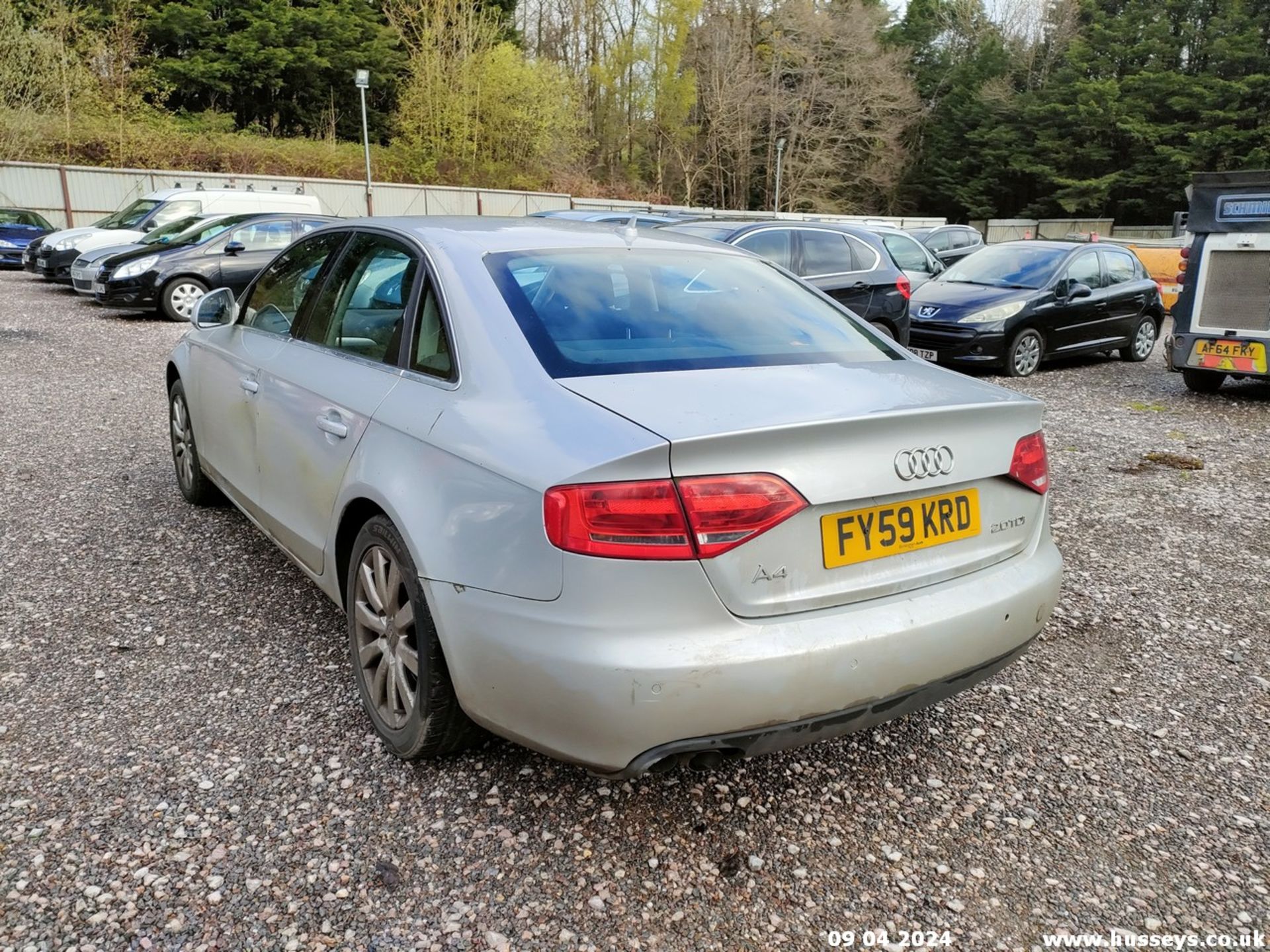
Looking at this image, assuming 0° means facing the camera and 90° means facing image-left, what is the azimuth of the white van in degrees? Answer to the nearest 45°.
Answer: approximately 45°

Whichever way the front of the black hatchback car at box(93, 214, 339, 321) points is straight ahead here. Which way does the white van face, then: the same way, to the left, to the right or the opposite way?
the same way

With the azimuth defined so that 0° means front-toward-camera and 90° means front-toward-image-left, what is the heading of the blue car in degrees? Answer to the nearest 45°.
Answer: approximately 45°

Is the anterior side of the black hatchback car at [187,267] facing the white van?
no

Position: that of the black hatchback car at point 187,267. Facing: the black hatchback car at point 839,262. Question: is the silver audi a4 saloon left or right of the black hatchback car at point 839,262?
right

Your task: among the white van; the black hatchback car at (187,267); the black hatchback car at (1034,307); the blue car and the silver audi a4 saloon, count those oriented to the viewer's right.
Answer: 0

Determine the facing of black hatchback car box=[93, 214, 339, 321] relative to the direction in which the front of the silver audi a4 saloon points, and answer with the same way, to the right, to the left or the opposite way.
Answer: to the left

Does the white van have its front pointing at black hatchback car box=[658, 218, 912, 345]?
no

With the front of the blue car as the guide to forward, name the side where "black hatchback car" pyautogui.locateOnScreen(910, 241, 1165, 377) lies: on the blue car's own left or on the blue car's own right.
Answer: on the blue car's own left

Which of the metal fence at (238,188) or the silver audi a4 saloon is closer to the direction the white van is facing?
the silver audi a4 saloon

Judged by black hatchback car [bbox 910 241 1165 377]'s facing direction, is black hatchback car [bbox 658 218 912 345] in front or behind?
in front

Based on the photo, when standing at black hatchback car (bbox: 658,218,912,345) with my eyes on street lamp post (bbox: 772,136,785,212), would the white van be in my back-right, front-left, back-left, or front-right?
front-left

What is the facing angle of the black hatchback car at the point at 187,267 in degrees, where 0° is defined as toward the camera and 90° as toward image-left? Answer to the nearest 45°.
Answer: approximately 45°

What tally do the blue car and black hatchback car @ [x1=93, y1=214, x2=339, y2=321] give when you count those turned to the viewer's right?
0

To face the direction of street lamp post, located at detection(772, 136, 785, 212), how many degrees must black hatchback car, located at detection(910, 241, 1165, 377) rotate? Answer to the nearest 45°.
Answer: approximately 135° to its right

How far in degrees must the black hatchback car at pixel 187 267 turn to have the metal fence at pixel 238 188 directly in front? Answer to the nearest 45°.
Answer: approximately 135° to its right

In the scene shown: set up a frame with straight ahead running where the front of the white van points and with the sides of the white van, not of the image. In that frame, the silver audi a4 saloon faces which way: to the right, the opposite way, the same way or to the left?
to the right

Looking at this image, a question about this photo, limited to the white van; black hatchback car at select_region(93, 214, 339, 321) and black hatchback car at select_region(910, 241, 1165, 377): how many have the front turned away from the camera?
0

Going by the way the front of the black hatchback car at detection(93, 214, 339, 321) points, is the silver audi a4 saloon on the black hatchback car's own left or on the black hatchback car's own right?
on the black hatchback car's own left

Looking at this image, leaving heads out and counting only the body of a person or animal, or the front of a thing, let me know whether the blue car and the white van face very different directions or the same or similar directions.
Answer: same or similar directions

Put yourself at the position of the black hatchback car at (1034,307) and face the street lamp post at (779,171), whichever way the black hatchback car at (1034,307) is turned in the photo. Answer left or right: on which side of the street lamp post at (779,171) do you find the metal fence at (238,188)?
left

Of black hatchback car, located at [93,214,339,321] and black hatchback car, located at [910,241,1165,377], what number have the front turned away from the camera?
0

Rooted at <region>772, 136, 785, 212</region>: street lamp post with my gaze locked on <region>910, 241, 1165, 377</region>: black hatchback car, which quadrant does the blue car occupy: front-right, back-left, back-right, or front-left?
front-right
